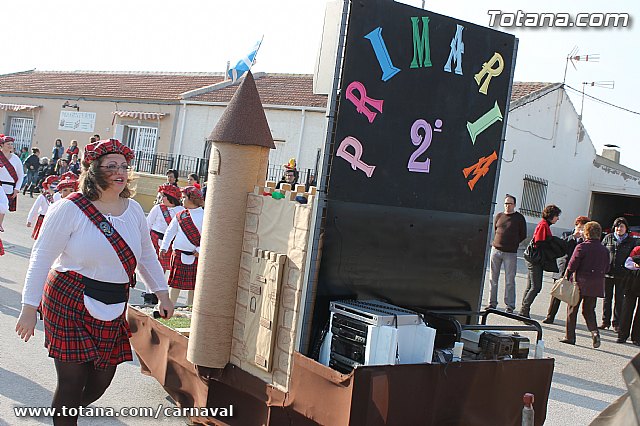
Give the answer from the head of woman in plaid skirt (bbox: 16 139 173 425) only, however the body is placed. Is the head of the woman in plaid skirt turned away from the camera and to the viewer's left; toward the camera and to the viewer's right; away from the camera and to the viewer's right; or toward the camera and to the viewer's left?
toward the camera and to the viewer's right

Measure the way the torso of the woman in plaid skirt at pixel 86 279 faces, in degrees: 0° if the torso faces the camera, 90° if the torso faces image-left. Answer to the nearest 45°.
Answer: approximately 315°

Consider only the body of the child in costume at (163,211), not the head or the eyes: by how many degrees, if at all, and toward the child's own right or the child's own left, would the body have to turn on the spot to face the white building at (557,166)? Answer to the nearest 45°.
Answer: approximately 180°

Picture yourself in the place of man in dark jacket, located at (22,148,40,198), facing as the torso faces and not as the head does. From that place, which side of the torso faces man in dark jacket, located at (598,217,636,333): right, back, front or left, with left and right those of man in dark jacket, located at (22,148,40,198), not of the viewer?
front
